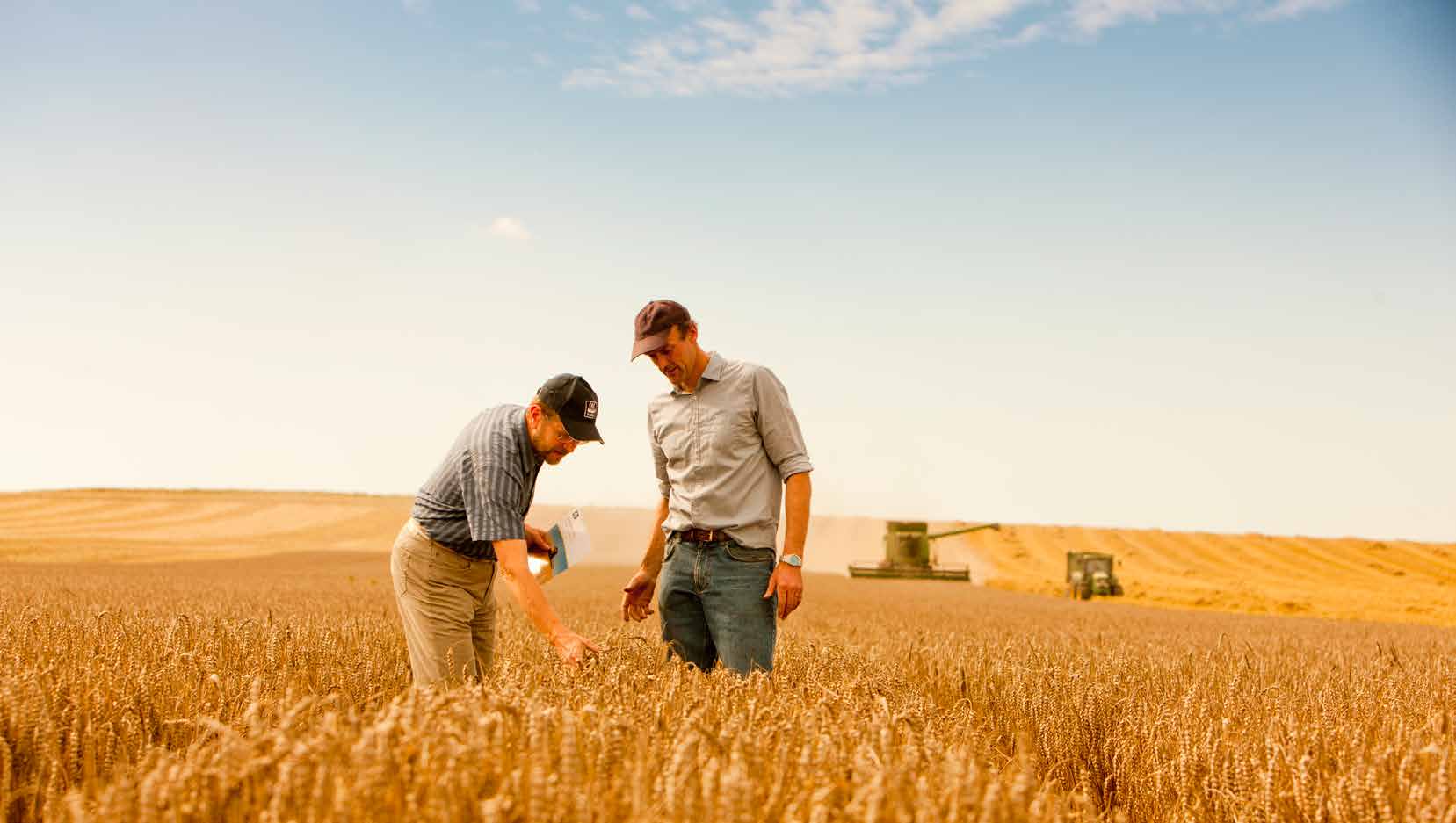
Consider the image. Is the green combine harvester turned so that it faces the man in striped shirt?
yes

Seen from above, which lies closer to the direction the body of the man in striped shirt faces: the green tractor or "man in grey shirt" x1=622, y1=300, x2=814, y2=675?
the man in grey shirt

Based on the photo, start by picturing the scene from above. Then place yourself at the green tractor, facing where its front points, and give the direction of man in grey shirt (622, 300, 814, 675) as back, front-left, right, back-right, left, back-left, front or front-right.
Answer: front-right

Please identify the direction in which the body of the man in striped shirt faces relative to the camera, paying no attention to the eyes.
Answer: to the viewer's right

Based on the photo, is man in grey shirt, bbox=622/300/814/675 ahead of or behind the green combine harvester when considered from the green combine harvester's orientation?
ahead

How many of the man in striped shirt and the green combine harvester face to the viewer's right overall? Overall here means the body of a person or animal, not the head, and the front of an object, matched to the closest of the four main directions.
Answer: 1

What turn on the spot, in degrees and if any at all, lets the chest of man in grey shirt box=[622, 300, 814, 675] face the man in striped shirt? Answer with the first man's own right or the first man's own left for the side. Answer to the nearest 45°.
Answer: approximately 45° to the first man's own right

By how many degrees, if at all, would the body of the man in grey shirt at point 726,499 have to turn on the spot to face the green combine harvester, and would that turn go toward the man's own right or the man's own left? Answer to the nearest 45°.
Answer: approximately 135° to the man's own right

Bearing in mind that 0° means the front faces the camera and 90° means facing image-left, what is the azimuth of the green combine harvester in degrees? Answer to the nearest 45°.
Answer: approximately 0°

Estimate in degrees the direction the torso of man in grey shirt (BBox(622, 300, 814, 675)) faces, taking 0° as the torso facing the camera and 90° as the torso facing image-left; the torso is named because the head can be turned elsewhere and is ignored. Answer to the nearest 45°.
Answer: approximately 45°
